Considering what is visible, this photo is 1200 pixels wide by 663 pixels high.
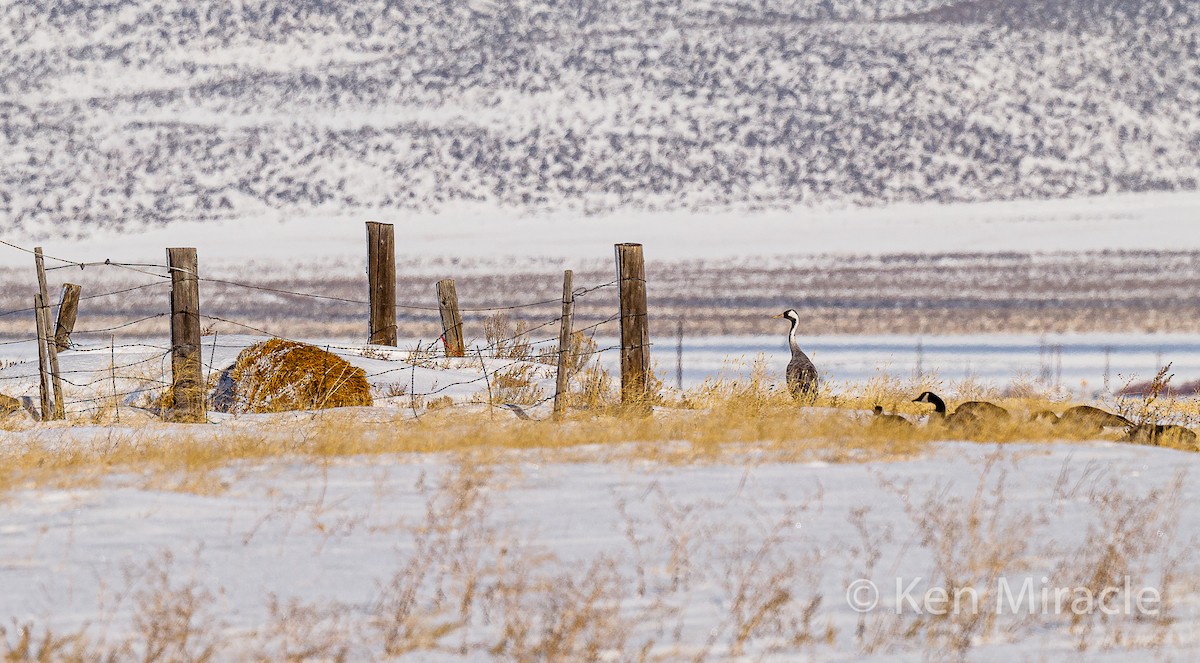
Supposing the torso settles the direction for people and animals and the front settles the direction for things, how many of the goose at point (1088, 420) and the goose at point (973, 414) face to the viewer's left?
2

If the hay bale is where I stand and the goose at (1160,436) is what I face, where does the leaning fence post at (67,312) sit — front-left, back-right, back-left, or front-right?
back-left

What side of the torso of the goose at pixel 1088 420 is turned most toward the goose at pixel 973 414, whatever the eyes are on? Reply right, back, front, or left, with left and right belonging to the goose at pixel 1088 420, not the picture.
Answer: front

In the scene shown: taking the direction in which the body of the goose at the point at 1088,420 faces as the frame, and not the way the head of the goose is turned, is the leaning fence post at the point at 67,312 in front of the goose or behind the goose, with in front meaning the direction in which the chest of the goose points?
in front

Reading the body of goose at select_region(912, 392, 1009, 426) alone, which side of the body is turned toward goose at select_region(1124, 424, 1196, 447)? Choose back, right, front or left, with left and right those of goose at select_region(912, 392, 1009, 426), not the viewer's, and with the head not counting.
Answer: back

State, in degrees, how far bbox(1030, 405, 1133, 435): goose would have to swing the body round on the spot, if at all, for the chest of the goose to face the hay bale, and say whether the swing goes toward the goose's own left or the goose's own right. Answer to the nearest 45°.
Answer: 0° — it already faces it

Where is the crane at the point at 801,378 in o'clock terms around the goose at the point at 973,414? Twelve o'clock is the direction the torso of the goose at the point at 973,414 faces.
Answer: the crane at the point at 801,378 is roughly at 2 o'clock from the goose at the point at 973,414.

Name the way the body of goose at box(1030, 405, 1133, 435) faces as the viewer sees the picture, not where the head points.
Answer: to the viewer's left

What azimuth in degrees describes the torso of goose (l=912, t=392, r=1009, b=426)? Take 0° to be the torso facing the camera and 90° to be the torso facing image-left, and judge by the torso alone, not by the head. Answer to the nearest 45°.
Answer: approximately 90°

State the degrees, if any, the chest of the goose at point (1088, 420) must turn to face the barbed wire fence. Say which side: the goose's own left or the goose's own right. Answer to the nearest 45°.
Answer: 0° — it already faces it
